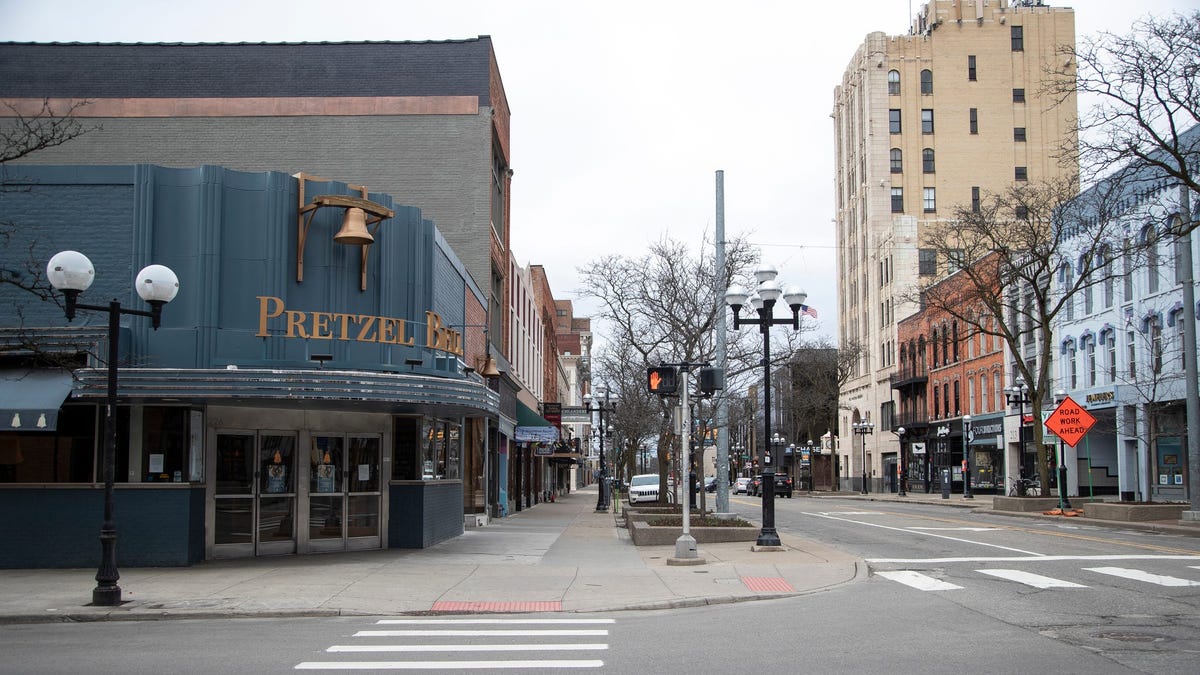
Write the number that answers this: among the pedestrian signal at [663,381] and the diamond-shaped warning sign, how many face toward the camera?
2

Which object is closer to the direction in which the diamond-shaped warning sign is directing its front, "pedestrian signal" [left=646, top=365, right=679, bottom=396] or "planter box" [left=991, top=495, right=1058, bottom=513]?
the pedestrian signal

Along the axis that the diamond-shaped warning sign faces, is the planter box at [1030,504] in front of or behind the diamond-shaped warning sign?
behind

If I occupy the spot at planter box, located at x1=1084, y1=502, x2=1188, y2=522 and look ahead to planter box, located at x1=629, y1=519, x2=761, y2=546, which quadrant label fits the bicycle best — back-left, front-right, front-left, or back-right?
back-right

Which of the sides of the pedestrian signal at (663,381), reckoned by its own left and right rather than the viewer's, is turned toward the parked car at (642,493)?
back

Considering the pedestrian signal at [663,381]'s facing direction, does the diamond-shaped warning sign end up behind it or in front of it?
behind

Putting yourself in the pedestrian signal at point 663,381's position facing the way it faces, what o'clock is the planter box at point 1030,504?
The planter box is roughly at 7 o'clock from the pedestrian signal.

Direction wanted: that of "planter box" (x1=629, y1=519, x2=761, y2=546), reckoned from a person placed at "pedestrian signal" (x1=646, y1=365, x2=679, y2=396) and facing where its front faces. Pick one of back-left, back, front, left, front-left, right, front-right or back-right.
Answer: back

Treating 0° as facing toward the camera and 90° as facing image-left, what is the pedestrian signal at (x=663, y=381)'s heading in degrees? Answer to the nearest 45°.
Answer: approximately 0°
